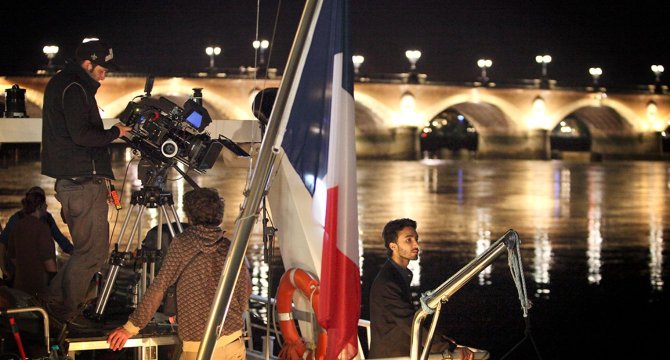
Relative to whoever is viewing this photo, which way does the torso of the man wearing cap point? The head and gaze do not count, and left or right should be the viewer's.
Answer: facing to the right of the viewer

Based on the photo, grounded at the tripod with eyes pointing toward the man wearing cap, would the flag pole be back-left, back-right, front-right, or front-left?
back-left

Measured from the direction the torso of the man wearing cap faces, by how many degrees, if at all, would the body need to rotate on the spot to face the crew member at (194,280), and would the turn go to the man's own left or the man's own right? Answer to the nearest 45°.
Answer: approximately 45° to the man's own right

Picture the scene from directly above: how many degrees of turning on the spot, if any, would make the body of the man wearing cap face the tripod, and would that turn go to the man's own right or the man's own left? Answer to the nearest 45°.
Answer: approximately 45° to the man's own right

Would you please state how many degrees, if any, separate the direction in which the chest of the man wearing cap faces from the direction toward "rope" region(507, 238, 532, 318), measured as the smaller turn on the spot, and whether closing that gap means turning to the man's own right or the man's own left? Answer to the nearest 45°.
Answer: approximately 45° to the man's own right

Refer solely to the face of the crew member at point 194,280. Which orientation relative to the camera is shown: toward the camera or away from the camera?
away from the camera

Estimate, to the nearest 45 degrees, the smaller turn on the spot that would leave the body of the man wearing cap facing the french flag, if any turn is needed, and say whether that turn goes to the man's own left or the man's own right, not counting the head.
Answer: approximately 45° to the man's own right

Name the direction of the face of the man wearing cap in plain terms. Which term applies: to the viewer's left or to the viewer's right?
to the viewer's right
